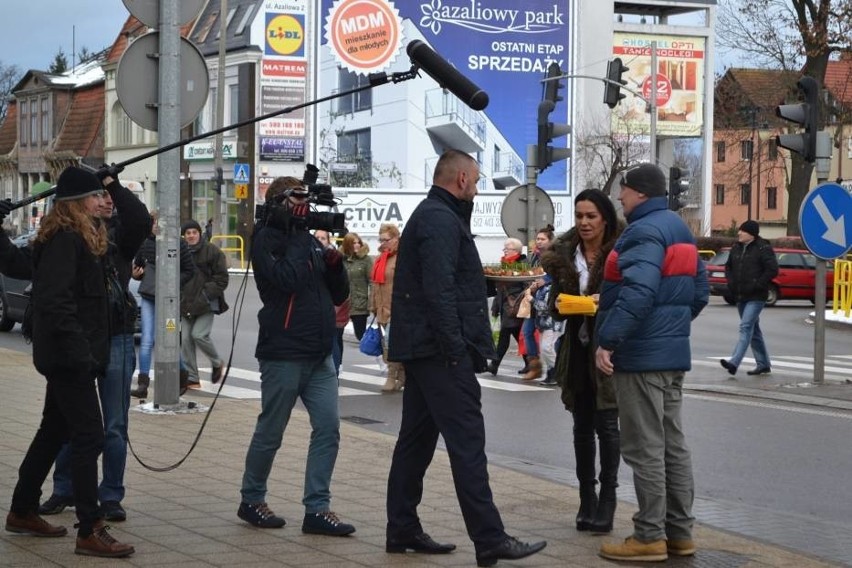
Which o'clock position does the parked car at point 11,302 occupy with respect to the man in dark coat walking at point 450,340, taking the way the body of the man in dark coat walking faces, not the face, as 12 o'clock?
The parked car is roughly at 8 o'clock from the man in dark coat walking.

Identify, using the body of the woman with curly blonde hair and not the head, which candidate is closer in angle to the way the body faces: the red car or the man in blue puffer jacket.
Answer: the man in blue puffer jacket

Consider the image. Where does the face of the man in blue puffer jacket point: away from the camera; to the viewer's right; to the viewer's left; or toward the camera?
to the viewer's left

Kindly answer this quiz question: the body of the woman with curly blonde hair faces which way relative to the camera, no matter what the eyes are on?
to the viewer's right

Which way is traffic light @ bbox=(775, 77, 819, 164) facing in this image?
to the viewer's left

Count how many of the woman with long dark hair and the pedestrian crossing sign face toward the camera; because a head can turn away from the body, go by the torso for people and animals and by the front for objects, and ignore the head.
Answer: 2

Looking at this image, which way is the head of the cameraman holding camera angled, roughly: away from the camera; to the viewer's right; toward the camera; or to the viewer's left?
to the viewer's right

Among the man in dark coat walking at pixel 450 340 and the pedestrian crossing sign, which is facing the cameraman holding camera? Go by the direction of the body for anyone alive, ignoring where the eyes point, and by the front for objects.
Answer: the pedestrian crossing sign

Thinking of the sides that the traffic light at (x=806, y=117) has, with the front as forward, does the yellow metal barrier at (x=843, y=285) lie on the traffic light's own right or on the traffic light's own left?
on the traffic light's own right
